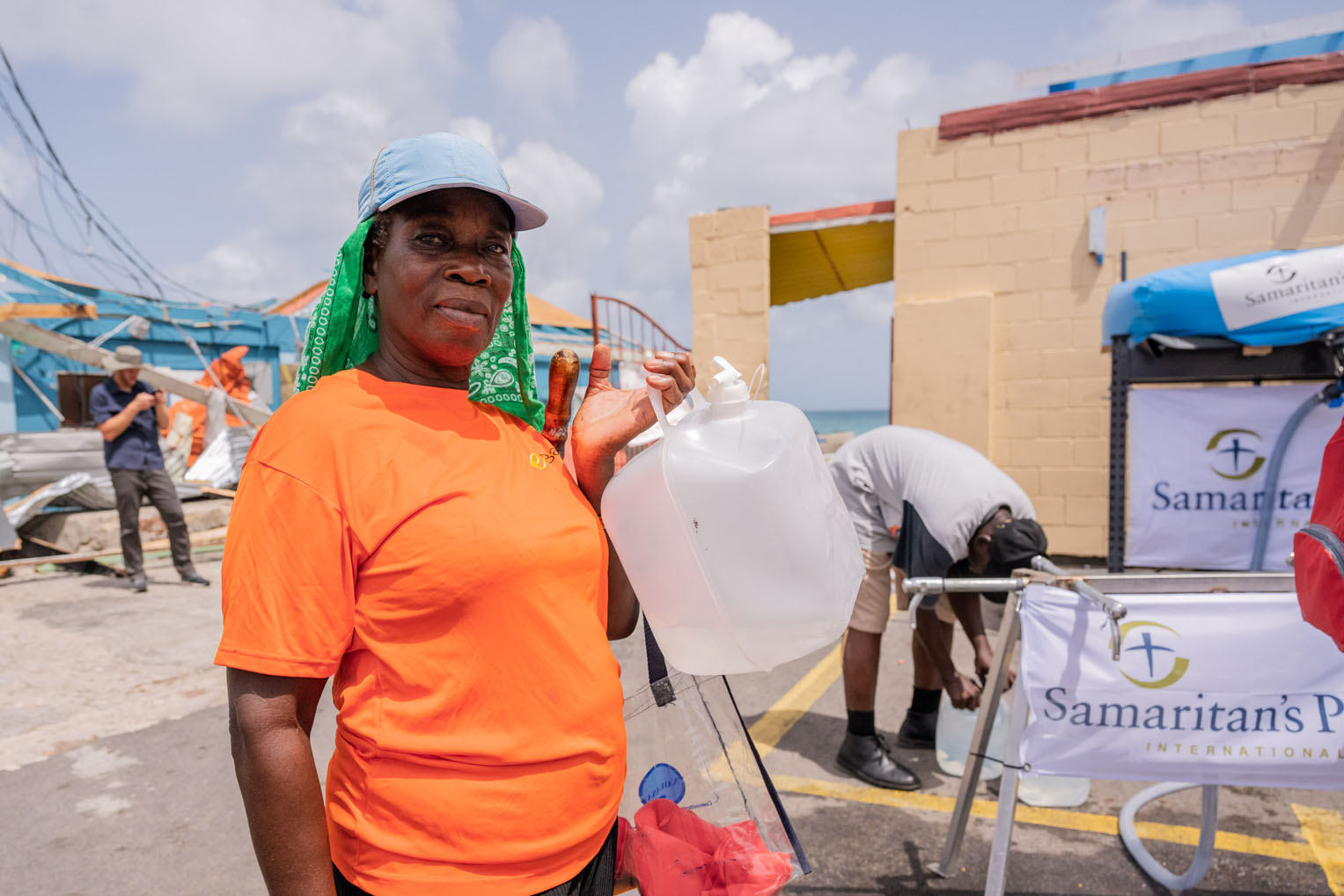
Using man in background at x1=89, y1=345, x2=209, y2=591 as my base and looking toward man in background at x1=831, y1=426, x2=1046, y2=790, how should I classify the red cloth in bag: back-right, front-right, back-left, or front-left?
front-right

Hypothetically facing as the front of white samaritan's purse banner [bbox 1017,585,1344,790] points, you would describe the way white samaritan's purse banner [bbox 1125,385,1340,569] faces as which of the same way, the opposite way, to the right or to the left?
the same way

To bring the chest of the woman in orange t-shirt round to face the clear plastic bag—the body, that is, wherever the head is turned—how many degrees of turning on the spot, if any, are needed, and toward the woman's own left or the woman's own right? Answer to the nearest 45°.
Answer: approximately 90° to the woman's own left

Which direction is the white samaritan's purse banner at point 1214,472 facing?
toward the camera

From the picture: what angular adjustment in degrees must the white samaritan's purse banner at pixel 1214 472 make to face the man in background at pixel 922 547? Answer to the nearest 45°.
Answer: approximately 45° to its right

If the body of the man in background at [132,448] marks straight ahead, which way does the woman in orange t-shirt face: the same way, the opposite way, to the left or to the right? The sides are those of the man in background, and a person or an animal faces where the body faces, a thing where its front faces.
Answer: the same way

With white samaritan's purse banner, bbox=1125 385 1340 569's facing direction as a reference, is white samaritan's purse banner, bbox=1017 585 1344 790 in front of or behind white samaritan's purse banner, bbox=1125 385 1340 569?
in front

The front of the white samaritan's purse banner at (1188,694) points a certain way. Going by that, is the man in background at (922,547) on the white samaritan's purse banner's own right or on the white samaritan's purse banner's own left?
on the white samaritan's purse banner's own right

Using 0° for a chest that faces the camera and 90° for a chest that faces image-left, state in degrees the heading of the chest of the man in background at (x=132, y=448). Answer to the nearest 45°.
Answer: approximately 315°

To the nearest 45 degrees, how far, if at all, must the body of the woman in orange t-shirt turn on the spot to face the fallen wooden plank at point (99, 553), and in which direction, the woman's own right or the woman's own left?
approximately 180°

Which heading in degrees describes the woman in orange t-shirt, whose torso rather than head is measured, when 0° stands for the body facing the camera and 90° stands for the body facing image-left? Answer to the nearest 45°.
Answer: approximately 315°

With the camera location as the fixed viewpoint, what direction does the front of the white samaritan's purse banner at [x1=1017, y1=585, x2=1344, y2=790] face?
facing the viewer

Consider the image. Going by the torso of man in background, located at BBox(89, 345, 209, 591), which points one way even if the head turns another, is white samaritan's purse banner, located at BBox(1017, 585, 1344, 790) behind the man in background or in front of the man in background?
in front

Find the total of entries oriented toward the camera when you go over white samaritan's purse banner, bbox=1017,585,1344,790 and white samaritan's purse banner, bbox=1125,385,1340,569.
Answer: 2

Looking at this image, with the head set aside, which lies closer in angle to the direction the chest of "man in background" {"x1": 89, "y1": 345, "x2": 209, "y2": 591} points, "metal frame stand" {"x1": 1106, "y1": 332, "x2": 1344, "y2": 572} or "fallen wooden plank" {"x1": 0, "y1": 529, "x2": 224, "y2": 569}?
the metal frame stand
